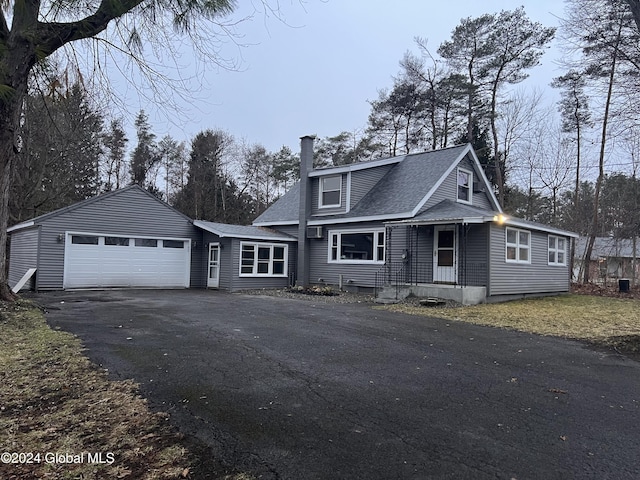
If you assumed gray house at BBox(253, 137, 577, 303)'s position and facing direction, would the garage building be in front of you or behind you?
in front

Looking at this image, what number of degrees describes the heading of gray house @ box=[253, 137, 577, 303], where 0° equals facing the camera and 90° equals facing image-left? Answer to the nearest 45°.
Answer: approximately 45°

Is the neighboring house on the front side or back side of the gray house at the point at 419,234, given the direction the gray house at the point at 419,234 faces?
on the back side

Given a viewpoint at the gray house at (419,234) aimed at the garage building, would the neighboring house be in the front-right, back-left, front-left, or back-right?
back-right
